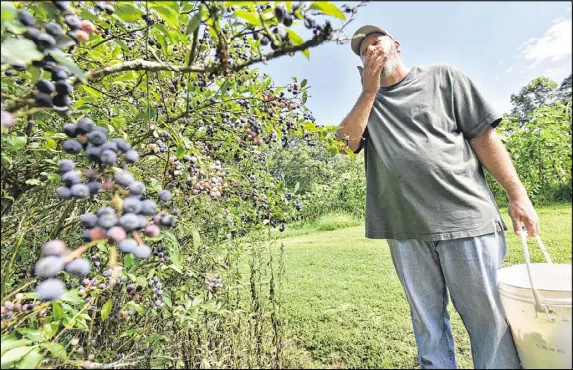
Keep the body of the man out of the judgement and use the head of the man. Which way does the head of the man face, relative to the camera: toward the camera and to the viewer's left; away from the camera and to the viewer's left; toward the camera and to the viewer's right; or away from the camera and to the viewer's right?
toward the camera and to the viewer's left

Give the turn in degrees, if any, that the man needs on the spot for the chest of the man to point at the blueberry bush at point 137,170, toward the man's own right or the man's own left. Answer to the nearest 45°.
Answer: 0° — they already face it

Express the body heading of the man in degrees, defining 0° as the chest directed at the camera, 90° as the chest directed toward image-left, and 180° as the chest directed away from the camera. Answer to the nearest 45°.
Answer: approximately 45°
